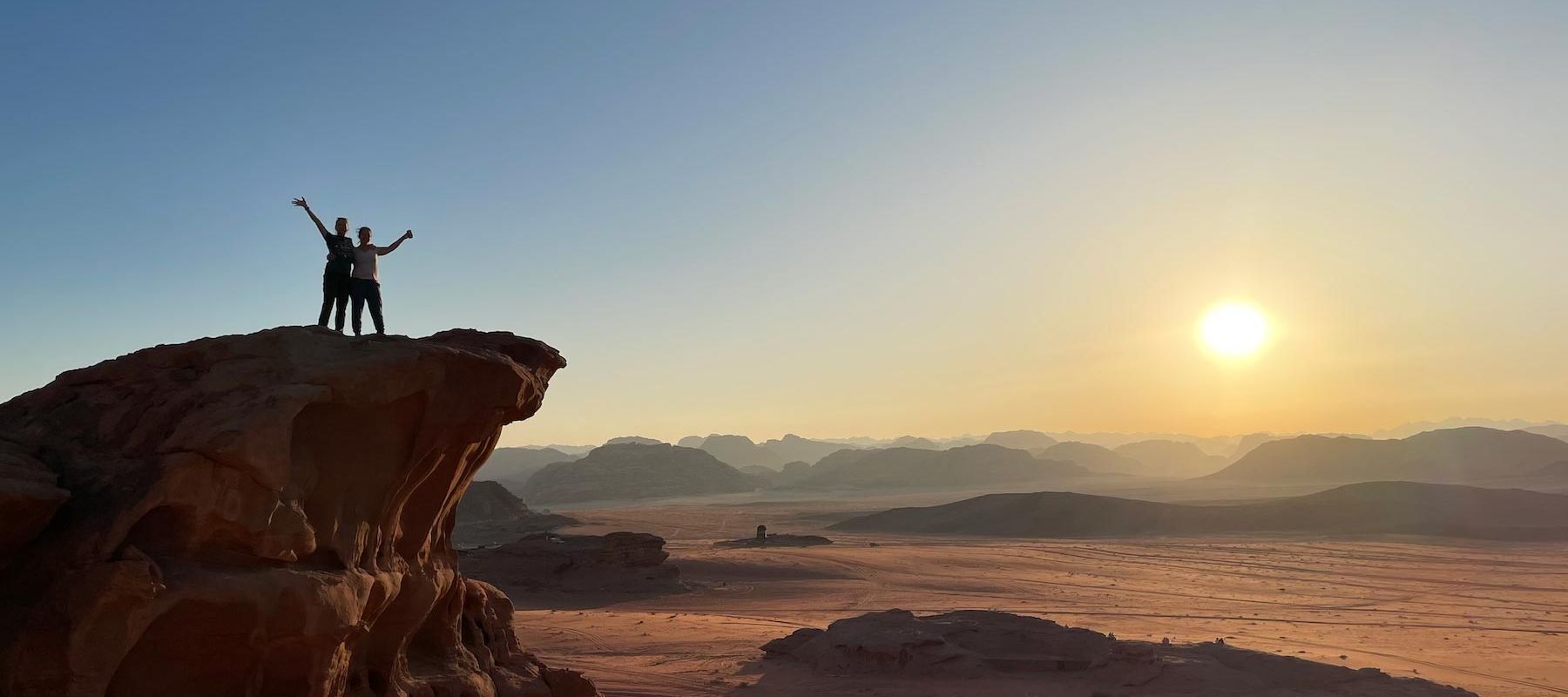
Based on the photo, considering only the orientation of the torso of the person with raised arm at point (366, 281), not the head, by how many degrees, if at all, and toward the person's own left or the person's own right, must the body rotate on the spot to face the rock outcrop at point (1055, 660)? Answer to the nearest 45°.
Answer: approximately 90° to the person's own left

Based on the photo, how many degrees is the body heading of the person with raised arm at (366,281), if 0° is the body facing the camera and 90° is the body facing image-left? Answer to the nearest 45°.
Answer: approximately 0°

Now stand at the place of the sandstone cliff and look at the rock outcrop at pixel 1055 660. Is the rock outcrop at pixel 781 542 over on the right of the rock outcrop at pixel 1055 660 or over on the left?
left

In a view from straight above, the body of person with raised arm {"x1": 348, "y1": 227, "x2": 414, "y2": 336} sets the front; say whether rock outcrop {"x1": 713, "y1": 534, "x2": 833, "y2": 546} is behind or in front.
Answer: behind

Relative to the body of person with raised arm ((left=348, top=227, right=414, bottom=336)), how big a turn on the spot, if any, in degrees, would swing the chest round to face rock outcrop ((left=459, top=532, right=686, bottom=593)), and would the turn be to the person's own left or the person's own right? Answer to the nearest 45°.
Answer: approximately 180°
